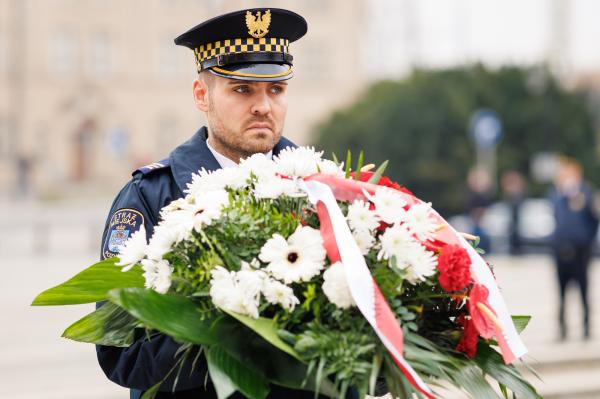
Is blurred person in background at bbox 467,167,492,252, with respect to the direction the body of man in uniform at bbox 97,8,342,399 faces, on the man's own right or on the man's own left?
on the man's own left

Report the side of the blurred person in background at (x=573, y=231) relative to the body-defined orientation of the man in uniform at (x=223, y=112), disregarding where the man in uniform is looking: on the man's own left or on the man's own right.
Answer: on the man's own left

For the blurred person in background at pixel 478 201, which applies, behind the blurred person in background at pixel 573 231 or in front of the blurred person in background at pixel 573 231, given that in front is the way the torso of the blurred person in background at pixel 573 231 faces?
behind

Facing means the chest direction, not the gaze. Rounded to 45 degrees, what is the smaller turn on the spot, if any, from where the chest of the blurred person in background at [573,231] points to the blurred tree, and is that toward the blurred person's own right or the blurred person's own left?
approximately 180°

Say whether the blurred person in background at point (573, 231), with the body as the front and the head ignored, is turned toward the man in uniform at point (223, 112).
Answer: yes

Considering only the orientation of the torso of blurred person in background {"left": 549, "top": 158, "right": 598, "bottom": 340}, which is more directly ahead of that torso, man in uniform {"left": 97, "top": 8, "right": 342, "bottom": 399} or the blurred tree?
the man in uniform

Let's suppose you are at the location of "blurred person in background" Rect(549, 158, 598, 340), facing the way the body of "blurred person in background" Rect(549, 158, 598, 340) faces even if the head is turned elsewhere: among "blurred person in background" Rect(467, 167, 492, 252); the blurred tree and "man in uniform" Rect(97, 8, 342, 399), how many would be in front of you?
1

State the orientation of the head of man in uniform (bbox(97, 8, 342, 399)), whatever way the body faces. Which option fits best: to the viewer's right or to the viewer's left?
to the viewer's right

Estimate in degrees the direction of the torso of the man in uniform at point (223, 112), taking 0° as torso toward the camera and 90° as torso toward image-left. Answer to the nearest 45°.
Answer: approximately 315°
